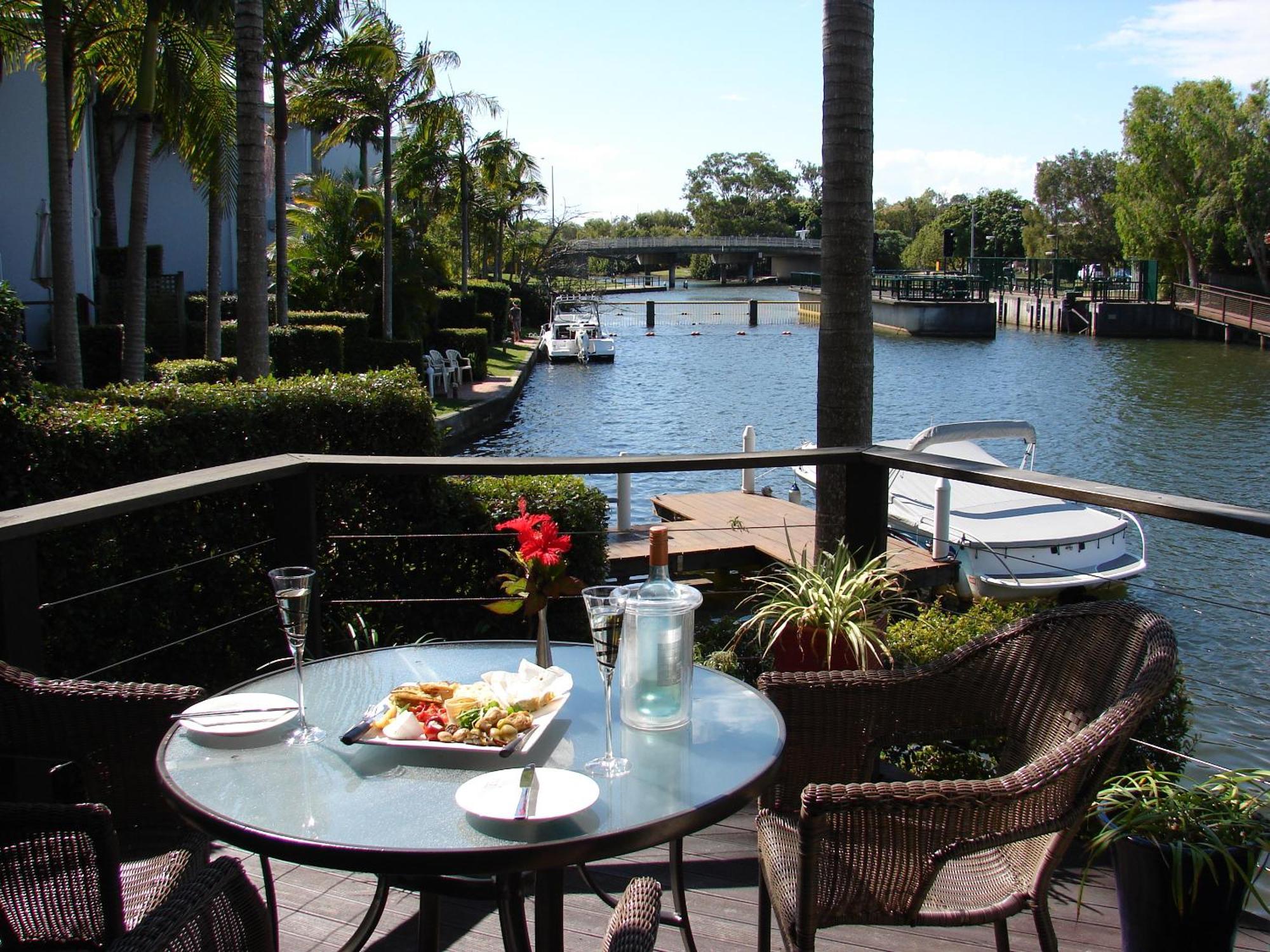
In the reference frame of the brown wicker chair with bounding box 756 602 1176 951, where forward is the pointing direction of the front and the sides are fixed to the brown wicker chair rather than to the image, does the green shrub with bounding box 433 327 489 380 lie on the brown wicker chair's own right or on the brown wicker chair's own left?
on the brown wicker chair's own right

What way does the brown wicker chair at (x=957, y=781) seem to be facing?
to the viewer's left

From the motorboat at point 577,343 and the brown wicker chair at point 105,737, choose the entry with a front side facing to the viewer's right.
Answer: the brown wicker chair

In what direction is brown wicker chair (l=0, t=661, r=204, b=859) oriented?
to the viewer's right

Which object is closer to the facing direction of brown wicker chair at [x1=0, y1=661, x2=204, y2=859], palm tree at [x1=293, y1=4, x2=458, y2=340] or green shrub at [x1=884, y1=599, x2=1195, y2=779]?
the green shrub

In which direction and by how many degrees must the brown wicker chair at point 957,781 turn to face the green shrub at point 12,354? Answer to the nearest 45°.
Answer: approximately 45° to its right
